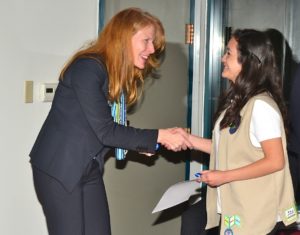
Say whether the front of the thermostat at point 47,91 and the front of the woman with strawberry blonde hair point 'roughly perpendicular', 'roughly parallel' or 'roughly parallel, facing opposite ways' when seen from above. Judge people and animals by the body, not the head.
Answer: roughly perpendicular

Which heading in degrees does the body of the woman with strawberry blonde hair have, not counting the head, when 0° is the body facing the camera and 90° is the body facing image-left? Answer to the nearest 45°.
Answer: approximately 270°

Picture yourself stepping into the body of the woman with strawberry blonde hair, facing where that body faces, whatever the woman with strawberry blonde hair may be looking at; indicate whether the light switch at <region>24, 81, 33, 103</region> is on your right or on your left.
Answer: on your left

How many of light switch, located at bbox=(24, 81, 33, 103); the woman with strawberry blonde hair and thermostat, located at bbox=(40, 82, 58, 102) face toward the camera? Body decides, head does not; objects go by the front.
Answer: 2

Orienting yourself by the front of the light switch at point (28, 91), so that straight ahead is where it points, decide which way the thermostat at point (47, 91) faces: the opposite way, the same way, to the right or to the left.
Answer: the same way

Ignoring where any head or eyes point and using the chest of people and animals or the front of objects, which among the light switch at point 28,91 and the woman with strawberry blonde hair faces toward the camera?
the light switch

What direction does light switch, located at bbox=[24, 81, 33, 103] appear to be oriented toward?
toward the camera

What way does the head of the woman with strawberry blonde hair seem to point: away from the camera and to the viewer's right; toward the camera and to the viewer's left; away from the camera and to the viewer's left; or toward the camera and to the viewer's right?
toward the camera and to the viewer's right

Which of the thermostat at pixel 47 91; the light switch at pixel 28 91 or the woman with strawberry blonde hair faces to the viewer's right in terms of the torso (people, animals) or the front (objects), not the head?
the woman with strawberry blonde hair
